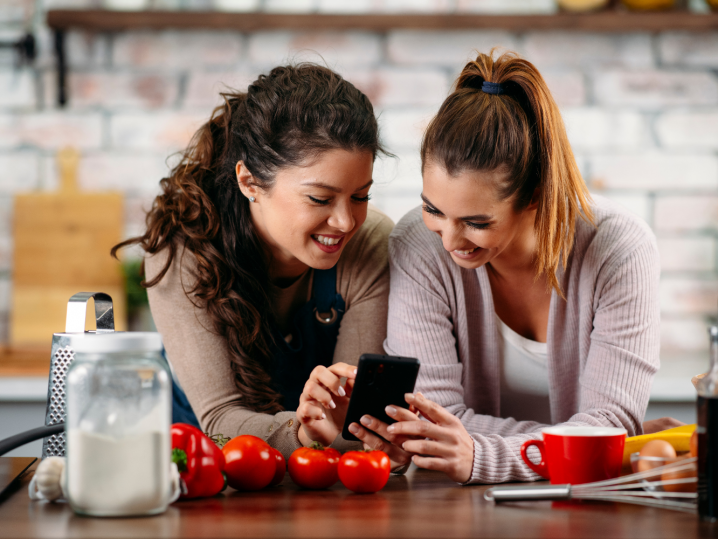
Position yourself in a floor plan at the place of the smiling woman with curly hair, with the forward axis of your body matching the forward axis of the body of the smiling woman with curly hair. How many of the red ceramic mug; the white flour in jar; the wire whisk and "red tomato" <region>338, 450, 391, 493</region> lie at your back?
0

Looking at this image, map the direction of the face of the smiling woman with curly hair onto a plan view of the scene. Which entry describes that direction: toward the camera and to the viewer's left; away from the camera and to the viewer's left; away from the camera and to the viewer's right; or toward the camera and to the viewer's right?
toward the camera and to the viewer's right

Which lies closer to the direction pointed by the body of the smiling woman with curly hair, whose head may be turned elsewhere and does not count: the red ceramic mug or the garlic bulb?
the red ceramic mug

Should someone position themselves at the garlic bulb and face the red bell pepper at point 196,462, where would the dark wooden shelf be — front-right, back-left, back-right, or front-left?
front-left

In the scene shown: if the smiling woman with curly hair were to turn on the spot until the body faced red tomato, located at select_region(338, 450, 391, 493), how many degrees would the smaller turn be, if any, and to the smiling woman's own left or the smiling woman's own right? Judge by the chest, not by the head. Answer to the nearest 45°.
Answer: approximately 45° to the smiling woman's own right

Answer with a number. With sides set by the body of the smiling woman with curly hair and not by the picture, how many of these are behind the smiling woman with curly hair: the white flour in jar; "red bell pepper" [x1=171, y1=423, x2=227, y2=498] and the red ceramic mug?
0

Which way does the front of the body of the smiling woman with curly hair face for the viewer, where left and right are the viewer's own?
facing the viewer and to the right of the viewer

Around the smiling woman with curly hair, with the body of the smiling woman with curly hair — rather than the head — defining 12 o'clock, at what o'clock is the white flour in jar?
The white flour in jar is roughly at 2 o'clock from the smiling woman with curly hair.

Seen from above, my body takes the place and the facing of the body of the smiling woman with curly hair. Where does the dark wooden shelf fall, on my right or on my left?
on my left

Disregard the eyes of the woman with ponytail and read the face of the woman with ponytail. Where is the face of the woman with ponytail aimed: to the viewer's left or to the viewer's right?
to the viewer's left

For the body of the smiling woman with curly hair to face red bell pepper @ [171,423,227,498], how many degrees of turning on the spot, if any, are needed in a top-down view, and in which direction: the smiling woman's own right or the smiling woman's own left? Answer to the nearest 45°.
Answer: approximately 45° to the smiling woman's own right
